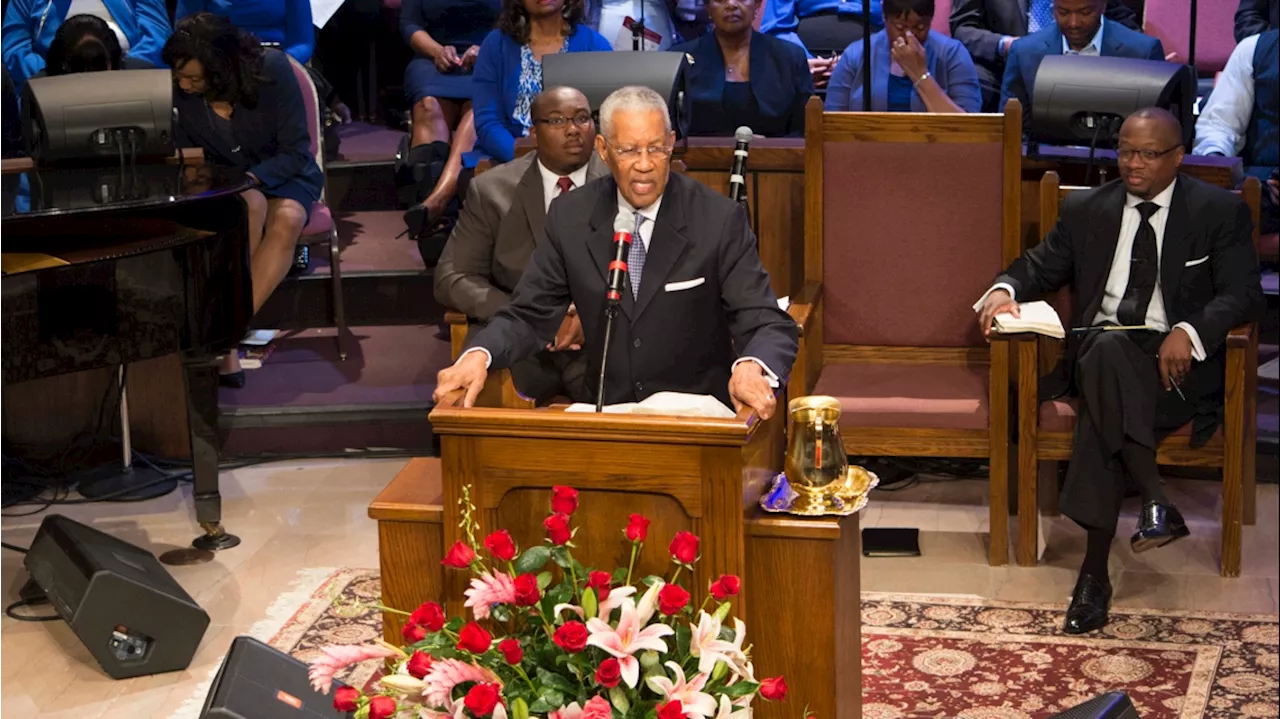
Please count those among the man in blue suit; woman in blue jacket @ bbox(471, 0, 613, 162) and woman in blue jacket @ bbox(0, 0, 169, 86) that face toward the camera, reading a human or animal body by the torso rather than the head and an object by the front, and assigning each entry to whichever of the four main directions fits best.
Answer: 3

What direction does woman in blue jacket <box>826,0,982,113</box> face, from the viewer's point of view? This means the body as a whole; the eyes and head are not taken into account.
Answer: toward the camera

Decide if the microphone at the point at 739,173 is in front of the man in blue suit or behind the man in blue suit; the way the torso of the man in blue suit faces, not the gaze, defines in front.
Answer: in front

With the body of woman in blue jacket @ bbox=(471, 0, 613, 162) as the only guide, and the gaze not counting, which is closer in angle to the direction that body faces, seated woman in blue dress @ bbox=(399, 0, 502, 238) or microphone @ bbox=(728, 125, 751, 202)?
the microphone

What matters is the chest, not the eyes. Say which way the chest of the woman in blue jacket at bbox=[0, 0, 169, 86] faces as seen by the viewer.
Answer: toward the camera

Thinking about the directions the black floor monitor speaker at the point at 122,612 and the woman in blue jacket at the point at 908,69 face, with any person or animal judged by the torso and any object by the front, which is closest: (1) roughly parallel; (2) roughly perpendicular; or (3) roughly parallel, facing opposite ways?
roughly parallel, facing opposite ways

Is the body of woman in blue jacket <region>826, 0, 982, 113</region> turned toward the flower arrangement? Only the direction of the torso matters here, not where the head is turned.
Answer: yes

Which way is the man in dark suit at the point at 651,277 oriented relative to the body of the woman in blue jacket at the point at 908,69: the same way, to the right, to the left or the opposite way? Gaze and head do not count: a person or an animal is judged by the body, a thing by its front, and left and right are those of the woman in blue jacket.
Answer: the same way

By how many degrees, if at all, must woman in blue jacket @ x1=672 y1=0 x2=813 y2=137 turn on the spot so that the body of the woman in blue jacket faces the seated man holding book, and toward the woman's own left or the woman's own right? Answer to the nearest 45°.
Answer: approximately 45° to the woman's own left

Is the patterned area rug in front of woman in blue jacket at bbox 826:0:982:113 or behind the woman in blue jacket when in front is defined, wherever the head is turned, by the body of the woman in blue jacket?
in front

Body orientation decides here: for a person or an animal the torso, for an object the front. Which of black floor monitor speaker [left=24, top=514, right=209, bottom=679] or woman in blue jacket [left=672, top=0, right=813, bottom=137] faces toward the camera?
the woman in blue jacket

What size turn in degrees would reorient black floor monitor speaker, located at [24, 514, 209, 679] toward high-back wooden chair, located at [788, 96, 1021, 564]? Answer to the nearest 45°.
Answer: approximately 45° to its right

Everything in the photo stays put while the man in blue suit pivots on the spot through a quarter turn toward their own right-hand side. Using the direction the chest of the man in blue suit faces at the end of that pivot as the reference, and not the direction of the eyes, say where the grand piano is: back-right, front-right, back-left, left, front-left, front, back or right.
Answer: front-left

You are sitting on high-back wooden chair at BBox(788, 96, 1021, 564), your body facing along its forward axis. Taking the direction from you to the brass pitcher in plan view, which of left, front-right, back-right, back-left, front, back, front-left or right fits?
front

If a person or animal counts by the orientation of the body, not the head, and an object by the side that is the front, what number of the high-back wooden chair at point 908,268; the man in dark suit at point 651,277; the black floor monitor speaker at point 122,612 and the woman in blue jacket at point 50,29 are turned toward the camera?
3

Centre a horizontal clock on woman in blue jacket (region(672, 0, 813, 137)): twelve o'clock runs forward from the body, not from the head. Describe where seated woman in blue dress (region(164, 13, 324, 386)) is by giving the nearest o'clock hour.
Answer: The seated woman in blue dress is roughly at 3 o'clock from the woman in blue jacket.

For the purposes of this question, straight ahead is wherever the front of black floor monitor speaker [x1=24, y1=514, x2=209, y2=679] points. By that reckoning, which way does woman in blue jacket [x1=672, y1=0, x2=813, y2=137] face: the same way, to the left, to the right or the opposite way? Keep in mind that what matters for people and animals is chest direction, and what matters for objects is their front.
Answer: the opposite way

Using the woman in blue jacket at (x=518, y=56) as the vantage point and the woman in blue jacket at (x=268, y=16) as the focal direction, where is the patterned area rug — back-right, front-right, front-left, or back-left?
back-left

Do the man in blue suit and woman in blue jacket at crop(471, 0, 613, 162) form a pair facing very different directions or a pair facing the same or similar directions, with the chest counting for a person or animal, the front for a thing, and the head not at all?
same or similar directions

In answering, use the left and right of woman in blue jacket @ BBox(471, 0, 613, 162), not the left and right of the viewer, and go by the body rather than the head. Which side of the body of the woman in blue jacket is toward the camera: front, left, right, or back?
front
